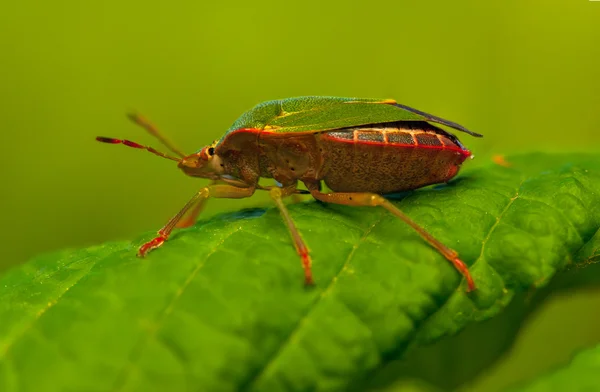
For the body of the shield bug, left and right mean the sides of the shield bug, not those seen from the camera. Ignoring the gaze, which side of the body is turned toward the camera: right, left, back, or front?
left
